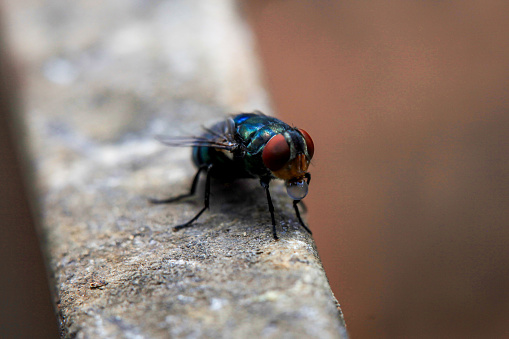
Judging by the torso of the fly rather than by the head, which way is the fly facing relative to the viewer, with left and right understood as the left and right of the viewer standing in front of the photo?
facing the viewer and to the right of the viewer
